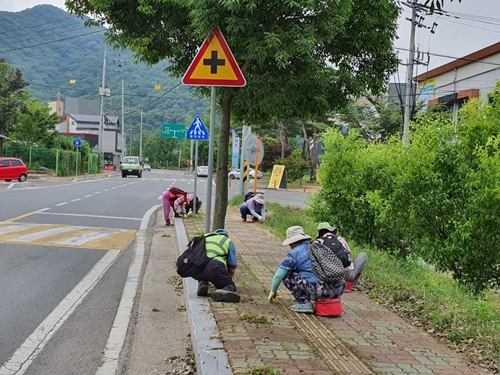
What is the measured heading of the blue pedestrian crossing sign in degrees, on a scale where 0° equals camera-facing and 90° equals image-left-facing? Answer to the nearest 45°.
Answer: approximately 0°

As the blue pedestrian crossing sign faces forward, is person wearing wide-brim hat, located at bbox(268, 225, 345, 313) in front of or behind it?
in front

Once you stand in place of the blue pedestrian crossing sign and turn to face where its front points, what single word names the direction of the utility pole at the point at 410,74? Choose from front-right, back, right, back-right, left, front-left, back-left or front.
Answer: back-left

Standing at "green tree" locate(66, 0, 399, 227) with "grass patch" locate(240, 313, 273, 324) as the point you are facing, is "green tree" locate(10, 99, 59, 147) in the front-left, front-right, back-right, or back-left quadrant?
back-right

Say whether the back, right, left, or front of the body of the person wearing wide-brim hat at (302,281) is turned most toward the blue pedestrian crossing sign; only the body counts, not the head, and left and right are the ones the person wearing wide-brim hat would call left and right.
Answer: right

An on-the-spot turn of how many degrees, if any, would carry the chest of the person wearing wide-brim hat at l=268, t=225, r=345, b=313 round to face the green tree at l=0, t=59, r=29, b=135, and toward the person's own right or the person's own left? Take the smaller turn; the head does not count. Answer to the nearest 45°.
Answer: approximately 45° to the person's own right

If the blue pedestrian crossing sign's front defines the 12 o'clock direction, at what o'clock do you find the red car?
The red car is roughly at 5 o'clock from the blue pedestrian crossing sign.

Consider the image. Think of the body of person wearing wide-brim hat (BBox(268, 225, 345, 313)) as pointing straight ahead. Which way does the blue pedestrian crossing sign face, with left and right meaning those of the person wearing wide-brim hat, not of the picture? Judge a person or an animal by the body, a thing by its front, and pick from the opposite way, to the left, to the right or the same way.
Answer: to the left

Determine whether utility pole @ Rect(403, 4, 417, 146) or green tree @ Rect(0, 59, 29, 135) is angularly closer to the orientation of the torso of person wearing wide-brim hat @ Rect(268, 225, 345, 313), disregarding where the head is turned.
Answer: the green tree

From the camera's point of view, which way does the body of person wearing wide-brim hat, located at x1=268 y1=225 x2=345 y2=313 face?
to the viewer's left

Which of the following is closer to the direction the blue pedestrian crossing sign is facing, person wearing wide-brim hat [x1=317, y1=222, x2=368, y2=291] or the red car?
the person wearing wide-brim hat

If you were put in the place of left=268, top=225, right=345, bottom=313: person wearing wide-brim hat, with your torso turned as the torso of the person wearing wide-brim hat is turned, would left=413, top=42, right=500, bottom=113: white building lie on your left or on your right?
on your right

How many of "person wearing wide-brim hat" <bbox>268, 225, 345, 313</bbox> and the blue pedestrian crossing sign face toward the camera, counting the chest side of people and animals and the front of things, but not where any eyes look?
1
